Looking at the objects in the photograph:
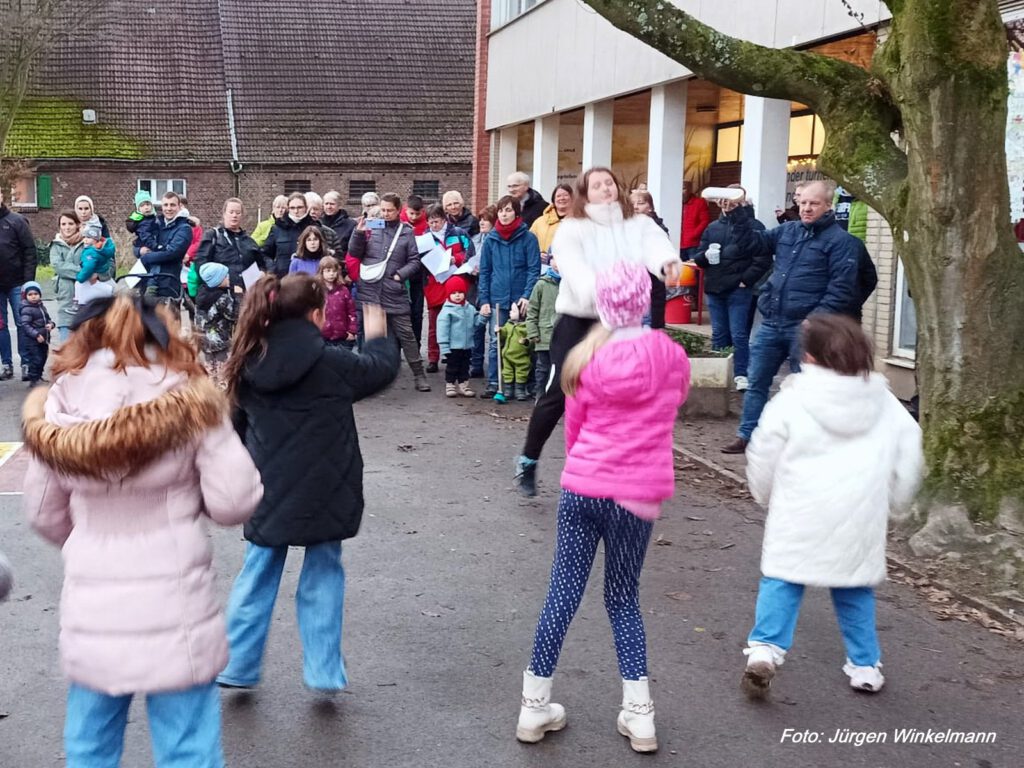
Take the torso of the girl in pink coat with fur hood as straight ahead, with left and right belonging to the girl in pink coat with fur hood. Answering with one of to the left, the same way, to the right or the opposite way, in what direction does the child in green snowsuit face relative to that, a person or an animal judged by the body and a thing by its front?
the opposite way

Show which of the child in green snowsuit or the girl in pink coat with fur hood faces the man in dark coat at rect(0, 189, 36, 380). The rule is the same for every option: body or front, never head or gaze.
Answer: the girl in pink coat with fur hood

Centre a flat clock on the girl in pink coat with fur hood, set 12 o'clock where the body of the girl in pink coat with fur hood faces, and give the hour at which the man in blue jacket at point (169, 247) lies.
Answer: The man in blue jacket is roughly at 12 o'clock from the girl in pink coat with fur hood.

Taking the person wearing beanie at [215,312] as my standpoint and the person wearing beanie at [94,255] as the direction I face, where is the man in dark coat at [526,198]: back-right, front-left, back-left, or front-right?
back-right

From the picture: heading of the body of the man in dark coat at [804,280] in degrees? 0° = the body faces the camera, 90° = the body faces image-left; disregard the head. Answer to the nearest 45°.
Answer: approximately 45°

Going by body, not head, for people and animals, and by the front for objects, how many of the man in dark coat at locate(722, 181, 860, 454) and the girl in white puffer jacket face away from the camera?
1

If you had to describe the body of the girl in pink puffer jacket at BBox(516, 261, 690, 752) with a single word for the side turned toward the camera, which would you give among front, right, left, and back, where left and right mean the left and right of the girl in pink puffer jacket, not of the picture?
back

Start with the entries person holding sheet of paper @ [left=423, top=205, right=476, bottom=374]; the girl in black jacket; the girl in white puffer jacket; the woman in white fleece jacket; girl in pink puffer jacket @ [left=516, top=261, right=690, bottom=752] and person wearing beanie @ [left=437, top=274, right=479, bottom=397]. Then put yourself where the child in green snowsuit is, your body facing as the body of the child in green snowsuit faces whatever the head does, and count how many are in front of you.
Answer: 4

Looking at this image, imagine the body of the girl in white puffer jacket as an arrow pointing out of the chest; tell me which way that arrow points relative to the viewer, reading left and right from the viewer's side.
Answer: facing away from the viewer

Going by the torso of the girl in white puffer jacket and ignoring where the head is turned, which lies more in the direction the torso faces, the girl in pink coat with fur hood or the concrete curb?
the concrete curb

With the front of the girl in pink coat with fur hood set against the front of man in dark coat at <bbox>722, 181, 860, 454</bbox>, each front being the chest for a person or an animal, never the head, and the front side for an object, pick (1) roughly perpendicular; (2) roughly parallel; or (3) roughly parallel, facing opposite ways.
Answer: roughly perpendicular

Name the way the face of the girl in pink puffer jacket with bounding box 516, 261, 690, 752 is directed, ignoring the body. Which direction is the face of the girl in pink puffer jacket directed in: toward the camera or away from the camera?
away from the camera

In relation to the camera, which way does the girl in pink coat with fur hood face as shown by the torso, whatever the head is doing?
away from the camera
